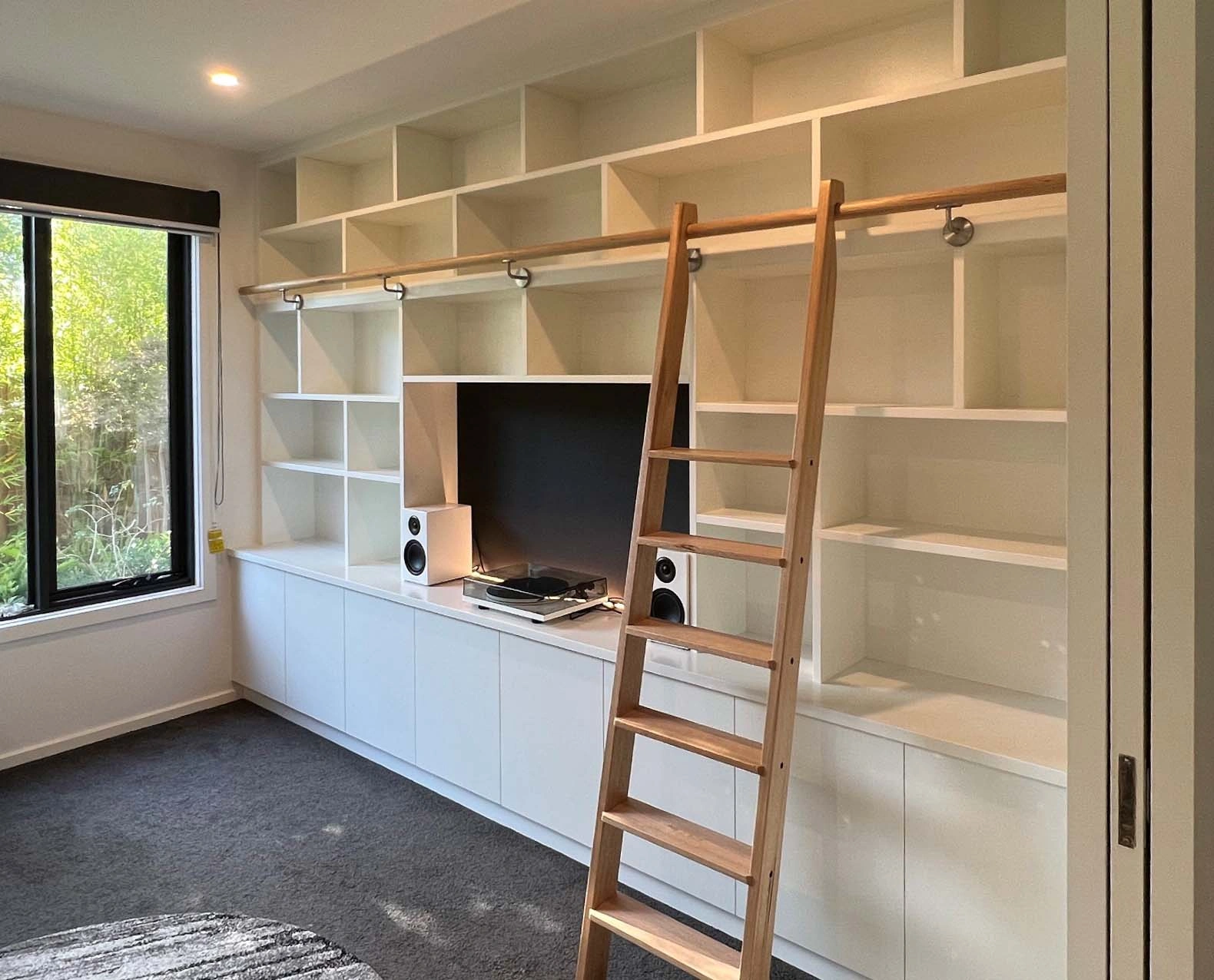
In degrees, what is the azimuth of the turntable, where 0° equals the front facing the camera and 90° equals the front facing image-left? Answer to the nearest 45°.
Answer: approximately 45°

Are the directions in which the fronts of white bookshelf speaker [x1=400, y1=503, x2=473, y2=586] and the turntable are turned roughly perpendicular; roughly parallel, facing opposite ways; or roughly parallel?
roughly parallel

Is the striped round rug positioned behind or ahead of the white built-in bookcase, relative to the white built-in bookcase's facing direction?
ahead

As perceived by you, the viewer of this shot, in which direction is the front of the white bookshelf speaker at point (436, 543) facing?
facing the viewer and to the left of the viewer

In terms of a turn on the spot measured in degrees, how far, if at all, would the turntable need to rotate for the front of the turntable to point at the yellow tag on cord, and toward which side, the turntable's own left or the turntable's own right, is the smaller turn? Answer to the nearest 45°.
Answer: approximately 90° to the turntable's own right

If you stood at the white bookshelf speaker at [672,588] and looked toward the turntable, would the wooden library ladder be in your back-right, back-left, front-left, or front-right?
back-left

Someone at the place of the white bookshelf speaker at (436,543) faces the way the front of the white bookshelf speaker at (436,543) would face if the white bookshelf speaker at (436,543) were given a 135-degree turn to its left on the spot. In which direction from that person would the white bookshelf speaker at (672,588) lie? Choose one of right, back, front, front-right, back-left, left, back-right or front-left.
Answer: front-right

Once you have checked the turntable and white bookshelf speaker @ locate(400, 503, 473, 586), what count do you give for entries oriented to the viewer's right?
0

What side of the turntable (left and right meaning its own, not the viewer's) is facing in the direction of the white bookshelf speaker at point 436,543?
right

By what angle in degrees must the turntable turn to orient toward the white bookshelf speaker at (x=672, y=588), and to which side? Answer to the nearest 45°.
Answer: approximately 90° to its left

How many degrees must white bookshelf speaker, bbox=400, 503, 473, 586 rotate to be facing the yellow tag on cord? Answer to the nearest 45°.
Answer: approximately 90° to its right

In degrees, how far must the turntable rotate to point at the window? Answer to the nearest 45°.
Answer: approximately 90° to its right
